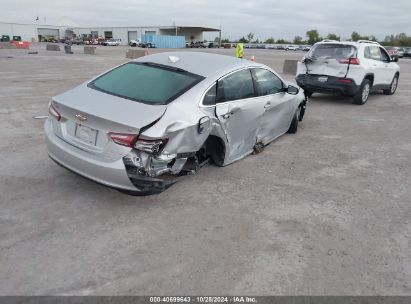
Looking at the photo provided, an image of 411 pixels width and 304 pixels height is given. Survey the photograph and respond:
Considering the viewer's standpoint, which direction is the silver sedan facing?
facing away from the viewer and to the right of the viewer

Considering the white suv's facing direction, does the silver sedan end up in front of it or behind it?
behind

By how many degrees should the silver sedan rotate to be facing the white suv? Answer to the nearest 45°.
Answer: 0° — it already faces it

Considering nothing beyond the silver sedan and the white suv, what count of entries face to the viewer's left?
0

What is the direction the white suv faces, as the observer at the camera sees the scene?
facing away from the viewer and to the right of the viewer
